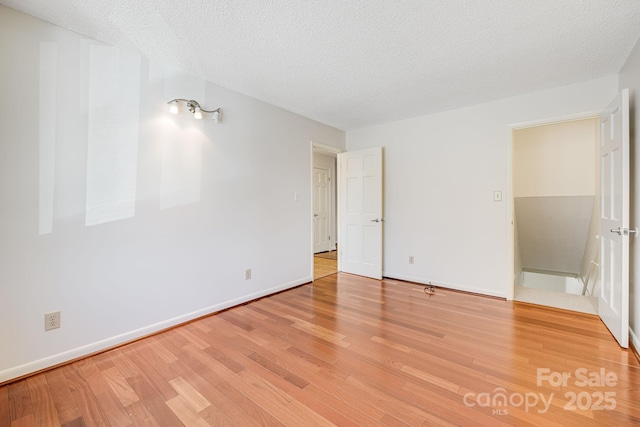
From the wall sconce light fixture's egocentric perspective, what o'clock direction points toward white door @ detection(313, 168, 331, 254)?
The white door is roughly at 9 o'clock from the wall sconce light fixture.

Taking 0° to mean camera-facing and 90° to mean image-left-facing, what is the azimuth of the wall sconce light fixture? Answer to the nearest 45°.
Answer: approximately 315°

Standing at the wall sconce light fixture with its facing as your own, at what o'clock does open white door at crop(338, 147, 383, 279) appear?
The open white door is roughly at 10 o'clock from the wall sconce light fixture.

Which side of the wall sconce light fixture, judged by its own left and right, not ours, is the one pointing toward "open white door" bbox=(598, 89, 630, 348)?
front

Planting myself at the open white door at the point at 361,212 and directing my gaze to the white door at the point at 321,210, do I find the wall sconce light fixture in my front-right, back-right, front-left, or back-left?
back-left
